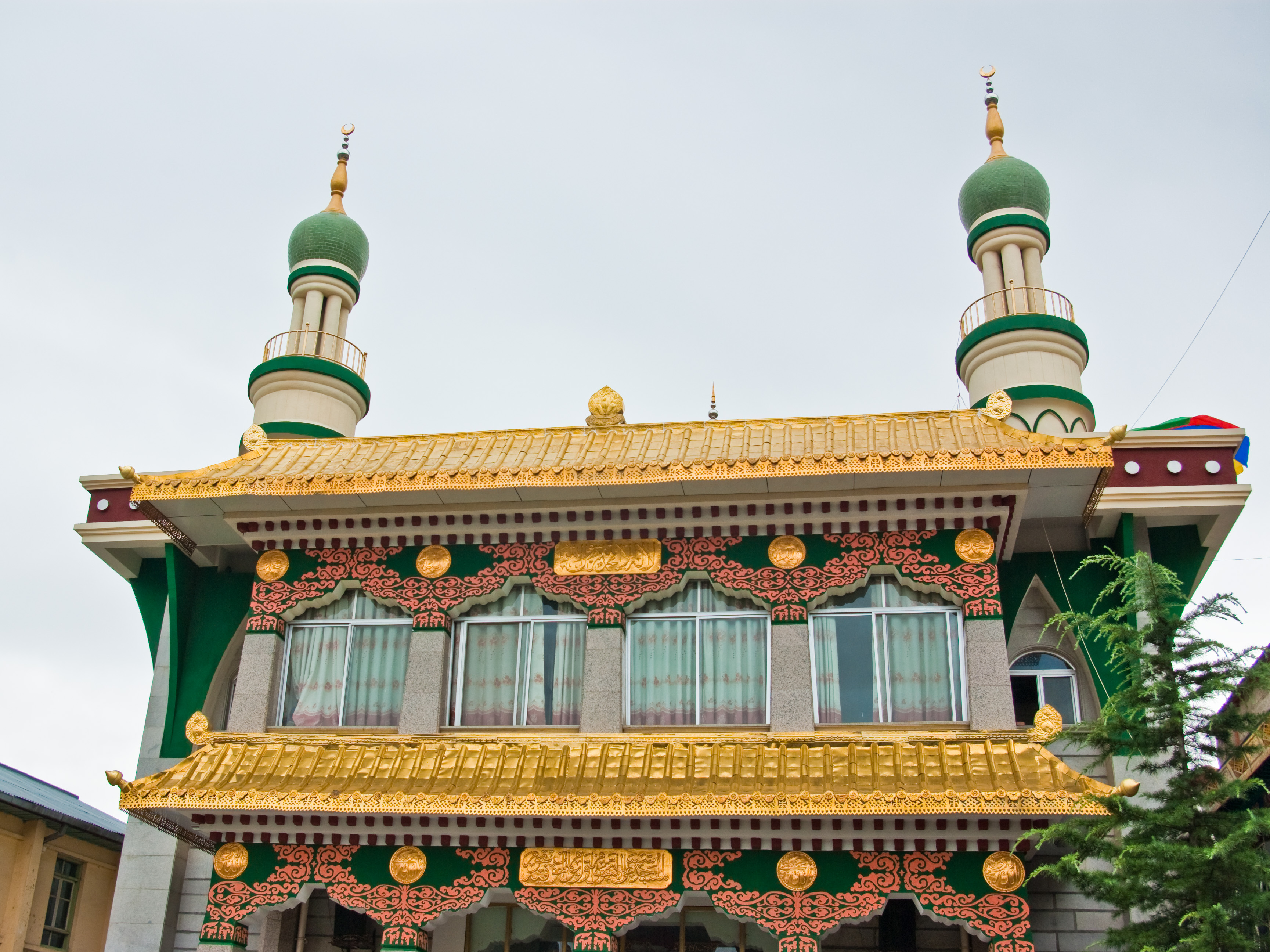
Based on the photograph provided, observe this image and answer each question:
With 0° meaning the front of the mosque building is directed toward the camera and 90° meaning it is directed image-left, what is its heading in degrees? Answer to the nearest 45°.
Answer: approximately 0°

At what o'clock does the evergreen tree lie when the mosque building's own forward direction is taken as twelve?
The evergreen tree is roughly at 10 o'clock from the mosque building.
